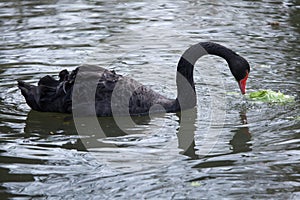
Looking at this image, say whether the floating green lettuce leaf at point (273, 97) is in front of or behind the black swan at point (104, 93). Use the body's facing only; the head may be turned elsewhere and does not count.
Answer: in front

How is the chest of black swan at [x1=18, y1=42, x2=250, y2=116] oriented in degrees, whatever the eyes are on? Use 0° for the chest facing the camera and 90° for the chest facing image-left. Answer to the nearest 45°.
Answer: approximately 270°
